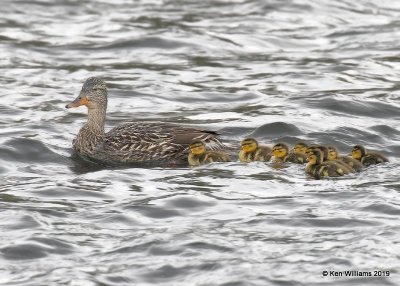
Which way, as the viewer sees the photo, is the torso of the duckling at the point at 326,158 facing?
to the viewer's left

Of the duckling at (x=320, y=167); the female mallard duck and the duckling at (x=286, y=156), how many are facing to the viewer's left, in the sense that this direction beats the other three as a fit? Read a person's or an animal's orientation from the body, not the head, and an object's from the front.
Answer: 3

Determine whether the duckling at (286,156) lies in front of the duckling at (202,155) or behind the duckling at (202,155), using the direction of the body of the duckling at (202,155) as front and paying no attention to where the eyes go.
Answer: behind

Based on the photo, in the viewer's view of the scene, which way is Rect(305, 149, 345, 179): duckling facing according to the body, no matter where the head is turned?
to the viewer's left

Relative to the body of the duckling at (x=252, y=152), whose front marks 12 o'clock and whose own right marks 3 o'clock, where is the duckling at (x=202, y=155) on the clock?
the duckling at (x=202, y=155) is roughly at 12 o'clock from the duckling at (x=252, y=152).

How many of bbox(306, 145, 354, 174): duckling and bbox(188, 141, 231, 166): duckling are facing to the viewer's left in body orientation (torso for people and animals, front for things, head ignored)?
2

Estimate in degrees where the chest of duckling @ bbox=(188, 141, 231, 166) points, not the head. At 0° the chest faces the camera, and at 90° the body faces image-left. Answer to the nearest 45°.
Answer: approximately 90°

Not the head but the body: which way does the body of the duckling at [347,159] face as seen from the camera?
to the viewer's left

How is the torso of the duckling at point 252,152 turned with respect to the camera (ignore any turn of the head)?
to the viewer's left

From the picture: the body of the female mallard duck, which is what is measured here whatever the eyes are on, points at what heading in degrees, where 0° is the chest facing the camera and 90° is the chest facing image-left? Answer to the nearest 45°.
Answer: approximately 90°

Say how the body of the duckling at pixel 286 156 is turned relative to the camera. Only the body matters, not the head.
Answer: to the viewer's left
